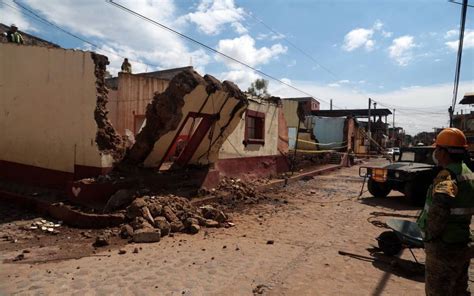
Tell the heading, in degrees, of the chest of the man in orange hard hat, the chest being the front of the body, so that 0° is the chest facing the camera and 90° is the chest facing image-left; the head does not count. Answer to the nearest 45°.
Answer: approximately 135°

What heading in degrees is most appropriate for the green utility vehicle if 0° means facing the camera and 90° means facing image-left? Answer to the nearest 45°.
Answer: approximately 45°

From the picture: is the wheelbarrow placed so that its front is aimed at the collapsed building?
yes

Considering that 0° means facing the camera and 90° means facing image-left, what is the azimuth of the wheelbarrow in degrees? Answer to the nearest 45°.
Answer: approximately 90°

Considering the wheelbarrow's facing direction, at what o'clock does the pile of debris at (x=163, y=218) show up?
The pile of debris is roughly at 12 o'clock from the wheelbarrow.

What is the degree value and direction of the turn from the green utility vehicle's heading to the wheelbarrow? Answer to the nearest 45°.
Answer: approximately 45° to its left

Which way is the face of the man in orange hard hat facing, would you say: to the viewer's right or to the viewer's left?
to the viewer's left

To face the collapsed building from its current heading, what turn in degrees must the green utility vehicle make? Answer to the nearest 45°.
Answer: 0° — it already faces it
